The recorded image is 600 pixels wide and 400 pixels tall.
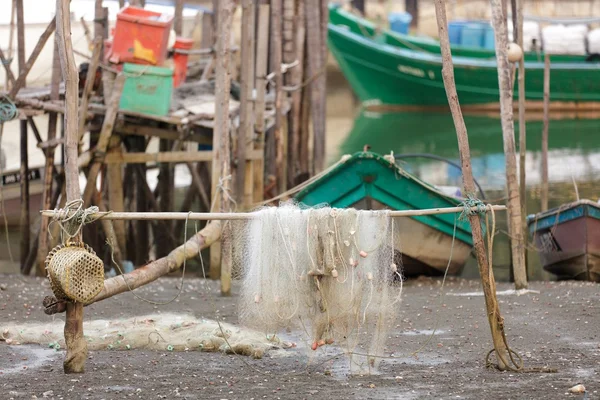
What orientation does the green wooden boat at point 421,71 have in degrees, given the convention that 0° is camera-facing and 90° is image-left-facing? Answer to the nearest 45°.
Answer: approximately 90°

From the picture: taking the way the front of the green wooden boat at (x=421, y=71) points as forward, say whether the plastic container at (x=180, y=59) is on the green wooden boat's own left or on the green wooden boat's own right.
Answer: on the green wooden boat's own left

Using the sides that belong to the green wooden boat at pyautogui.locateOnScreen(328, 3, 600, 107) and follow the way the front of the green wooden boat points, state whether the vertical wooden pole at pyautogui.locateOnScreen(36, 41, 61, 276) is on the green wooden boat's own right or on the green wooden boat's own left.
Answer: on the green wooden boat's own left

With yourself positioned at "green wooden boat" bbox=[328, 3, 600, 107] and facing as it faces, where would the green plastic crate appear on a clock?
The green plastic crate is roughly at 9 o'clock from the green wooden boat.

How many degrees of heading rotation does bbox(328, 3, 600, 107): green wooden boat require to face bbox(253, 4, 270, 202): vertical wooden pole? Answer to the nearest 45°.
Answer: approximately 90° to its left

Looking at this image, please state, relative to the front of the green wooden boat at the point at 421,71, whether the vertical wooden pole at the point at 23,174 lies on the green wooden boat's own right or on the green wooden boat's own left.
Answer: on the green wooden boat's own left

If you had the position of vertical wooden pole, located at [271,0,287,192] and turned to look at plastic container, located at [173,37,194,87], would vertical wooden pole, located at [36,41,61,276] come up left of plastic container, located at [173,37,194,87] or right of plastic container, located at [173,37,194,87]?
left

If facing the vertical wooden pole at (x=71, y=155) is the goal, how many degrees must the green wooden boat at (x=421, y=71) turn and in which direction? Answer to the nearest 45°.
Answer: approximately 90° to its left

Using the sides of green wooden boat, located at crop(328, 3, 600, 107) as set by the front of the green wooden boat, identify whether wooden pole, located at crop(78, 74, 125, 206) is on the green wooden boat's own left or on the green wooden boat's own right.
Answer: on the green wooden boat's own left

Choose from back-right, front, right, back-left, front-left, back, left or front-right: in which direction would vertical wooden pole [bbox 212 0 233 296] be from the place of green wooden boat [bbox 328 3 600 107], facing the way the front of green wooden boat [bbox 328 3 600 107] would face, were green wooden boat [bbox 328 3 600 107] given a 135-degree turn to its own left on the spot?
front-right
